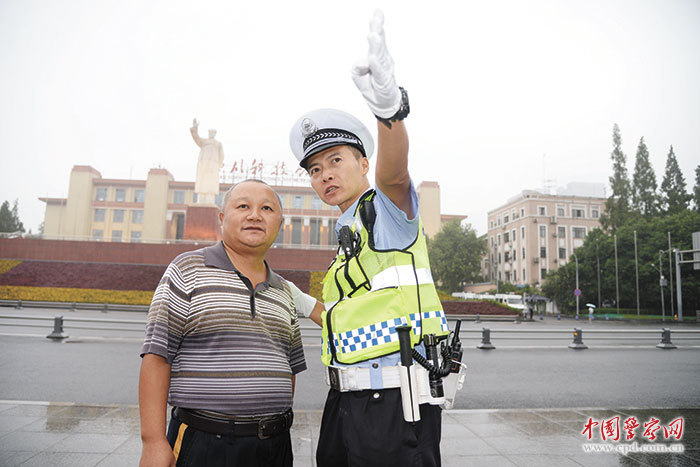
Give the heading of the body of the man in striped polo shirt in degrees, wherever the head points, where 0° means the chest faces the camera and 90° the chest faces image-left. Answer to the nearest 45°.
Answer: approximately 315°

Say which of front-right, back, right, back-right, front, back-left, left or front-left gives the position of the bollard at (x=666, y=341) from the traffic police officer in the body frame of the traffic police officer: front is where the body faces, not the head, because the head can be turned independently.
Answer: back

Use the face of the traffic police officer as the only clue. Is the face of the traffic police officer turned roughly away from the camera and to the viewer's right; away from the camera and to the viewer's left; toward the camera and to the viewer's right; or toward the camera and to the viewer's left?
toward the camera and to the viewer's left

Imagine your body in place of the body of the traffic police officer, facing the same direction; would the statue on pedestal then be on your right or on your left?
on your right

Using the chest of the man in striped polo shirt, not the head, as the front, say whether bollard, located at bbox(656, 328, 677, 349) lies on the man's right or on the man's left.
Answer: on the man's left

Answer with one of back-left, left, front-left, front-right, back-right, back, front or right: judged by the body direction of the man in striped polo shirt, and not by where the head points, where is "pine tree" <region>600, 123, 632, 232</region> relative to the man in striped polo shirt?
left

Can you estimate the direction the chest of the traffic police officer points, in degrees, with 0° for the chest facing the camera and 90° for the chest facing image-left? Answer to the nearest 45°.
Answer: approximately 45°

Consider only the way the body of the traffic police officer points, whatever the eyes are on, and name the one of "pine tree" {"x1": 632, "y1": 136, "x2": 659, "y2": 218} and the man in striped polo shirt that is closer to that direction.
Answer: the man in striped polo shirt

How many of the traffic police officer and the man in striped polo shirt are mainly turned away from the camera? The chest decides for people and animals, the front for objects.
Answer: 0

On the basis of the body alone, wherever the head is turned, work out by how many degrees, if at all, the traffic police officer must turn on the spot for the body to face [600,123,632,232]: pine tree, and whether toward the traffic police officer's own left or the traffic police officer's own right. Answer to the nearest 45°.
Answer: approximately 180°

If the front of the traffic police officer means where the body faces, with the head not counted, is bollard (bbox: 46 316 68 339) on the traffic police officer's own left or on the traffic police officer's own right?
on the traffic police officer's own right

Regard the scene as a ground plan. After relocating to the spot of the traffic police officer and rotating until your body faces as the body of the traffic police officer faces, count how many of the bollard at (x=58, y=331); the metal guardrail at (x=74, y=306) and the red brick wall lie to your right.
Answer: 3
